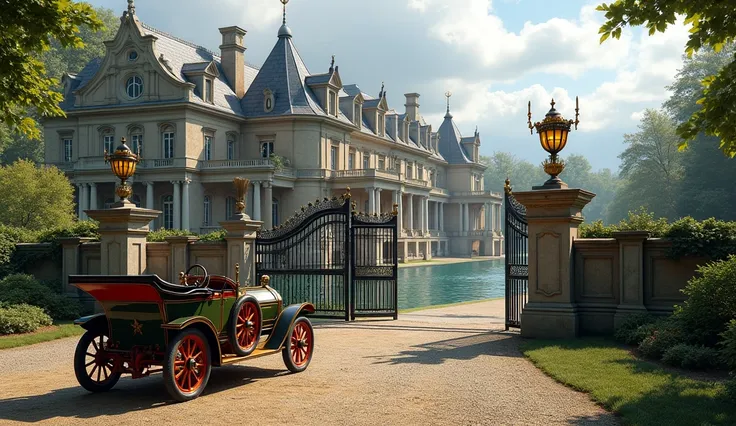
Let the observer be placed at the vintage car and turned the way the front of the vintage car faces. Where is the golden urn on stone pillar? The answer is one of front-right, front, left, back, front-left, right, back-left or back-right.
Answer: front-left

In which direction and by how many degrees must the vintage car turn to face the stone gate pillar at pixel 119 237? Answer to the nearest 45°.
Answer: approximately 45° to its left

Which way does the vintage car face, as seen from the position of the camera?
facing away from the viewer and to the right of the viewer
